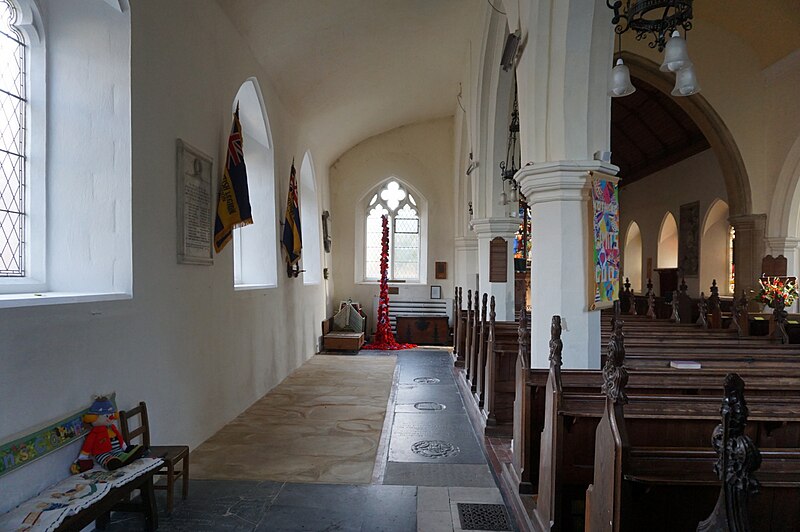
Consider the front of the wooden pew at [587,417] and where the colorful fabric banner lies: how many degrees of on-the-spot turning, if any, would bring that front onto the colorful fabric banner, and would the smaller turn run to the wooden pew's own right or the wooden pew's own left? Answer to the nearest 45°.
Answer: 0° — it already faces it

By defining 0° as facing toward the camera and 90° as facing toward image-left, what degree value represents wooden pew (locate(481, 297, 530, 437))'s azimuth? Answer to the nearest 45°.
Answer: approximately 180°

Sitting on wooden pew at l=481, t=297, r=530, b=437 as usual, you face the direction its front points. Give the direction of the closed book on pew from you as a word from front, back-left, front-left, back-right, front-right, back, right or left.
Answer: back-right

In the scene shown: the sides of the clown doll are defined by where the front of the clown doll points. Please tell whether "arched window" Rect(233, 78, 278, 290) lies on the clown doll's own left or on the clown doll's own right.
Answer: on the clown doll's own left

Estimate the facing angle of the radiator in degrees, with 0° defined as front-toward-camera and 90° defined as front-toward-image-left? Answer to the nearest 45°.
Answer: approximately 0°

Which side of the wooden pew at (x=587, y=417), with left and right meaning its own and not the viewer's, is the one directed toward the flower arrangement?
front

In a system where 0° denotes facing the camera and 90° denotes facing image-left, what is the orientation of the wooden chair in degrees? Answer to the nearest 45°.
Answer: approximately 315°
